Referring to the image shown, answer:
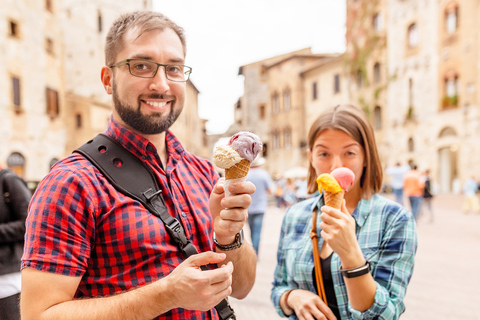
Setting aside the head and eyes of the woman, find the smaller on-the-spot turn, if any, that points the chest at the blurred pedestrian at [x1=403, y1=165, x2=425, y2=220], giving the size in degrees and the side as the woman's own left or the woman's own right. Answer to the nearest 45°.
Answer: approximately 135° to the woman's own right

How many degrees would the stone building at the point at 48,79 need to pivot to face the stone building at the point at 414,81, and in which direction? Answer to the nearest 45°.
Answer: approximately 45° to its left

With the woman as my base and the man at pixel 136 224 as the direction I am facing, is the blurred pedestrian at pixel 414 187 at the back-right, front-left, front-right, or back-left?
back-right
